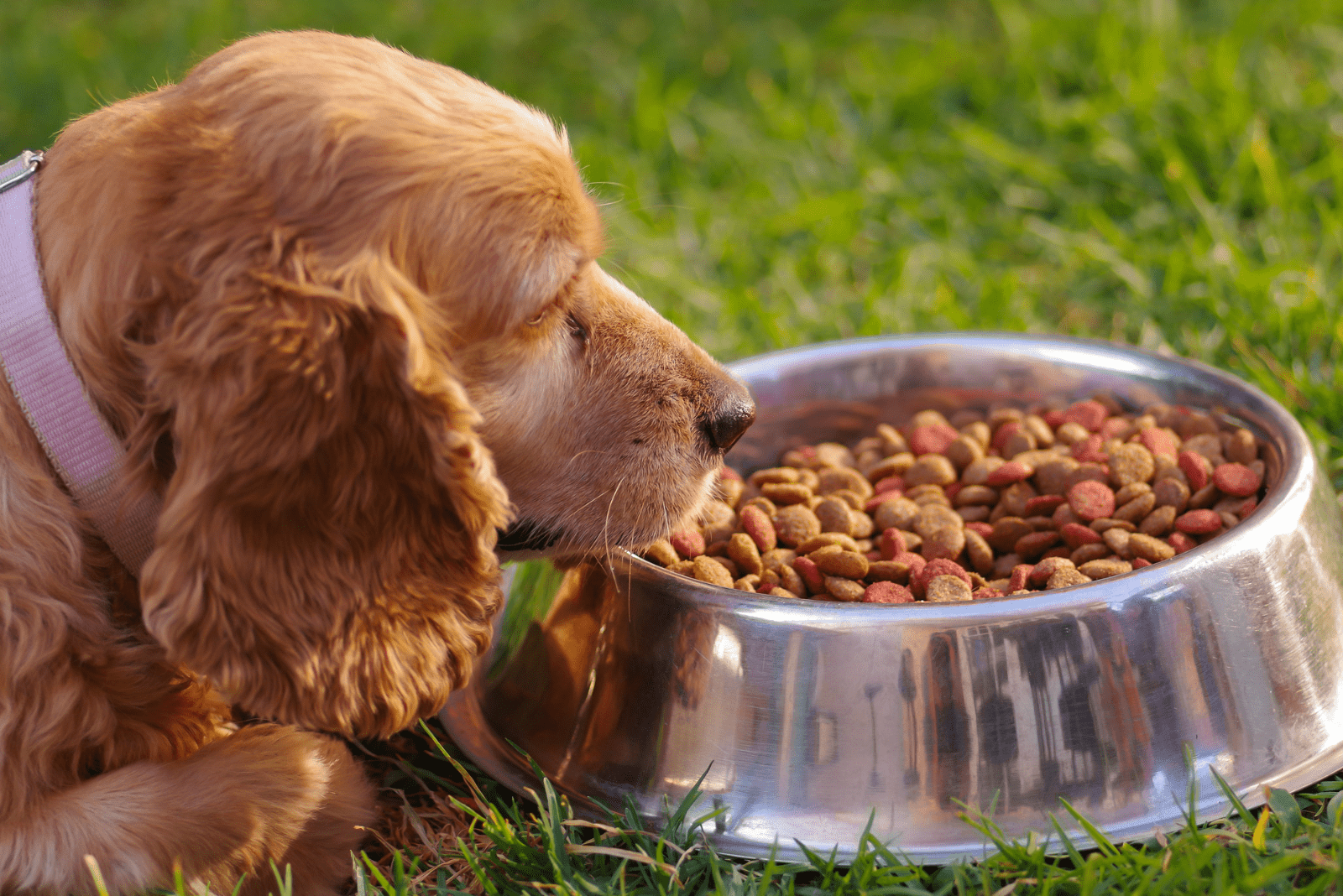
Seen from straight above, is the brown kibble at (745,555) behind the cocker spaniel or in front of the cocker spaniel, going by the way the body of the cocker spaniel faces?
in front

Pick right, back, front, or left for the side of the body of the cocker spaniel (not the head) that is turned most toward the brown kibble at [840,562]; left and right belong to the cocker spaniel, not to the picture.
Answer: front

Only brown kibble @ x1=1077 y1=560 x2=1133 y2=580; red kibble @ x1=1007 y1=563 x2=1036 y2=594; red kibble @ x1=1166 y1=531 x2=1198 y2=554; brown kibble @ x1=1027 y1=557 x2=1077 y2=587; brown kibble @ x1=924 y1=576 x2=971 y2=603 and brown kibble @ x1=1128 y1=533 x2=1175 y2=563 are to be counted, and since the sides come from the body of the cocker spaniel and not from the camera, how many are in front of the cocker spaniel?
6

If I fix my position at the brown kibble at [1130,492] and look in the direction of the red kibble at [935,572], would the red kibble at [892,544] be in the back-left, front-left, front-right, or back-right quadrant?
front-right

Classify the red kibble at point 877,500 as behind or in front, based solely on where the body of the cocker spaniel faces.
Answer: in front

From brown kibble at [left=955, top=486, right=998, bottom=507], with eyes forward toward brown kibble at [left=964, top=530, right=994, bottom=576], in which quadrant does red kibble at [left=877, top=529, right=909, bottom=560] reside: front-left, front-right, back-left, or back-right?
front-right

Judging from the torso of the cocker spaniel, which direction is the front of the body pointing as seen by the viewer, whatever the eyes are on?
to the viewer's right

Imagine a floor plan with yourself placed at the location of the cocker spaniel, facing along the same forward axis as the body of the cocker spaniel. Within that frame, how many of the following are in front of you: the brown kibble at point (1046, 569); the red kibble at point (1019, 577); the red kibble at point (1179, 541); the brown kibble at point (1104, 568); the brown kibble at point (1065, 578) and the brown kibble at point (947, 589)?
6

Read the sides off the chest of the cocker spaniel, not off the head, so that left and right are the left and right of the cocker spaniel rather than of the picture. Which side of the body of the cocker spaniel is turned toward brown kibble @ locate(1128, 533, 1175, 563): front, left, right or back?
front

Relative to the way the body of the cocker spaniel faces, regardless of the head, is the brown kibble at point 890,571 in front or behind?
in front

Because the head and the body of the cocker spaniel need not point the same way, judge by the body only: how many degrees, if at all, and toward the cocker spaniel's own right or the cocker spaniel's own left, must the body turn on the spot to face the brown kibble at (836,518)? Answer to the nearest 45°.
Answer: approximately 45° to the cocker spaniel's own left
